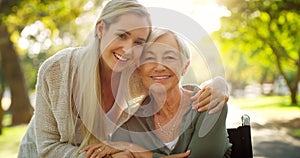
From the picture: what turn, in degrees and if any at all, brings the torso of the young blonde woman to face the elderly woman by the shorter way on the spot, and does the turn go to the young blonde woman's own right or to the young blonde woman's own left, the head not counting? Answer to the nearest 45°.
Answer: approximately 45° to the young blonde woman's own left

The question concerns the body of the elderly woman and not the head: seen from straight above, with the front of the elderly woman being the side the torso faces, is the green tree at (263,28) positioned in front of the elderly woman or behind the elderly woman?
behind

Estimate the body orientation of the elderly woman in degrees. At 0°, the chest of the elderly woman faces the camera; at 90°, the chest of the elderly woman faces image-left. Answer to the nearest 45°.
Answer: approximately 0°

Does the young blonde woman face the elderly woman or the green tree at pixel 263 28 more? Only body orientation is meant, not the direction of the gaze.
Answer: the elderly woman

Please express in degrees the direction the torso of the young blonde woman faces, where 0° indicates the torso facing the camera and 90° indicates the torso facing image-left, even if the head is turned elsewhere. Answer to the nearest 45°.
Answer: approximately 315°

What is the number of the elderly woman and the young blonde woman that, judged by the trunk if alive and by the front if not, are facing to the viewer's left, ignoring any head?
0

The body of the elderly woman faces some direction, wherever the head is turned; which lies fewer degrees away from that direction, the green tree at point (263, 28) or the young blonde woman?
the young blonde woman

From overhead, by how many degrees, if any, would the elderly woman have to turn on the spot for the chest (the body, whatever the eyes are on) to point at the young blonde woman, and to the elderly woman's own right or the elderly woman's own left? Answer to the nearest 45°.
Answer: approximately 90° to the elderly woman's own right
